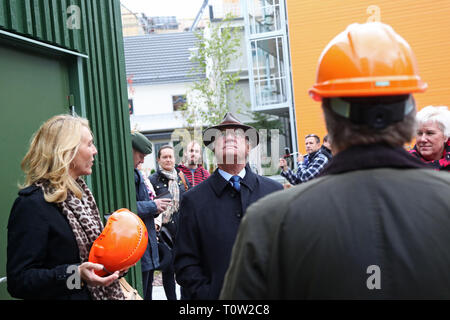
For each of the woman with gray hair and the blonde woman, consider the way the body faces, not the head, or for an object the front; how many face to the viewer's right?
1

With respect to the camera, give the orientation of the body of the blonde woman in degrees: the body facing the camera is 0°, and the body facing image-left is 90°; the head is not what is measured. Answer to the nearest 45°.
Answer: approximately 270°

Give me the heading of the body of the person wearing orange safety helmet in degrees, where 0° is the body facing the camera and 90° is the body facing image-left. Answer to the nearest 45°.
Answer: approximately 180°

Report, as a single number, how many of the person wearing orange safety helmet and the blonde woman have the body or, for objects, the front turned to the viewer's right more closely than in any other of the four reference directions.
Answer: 1

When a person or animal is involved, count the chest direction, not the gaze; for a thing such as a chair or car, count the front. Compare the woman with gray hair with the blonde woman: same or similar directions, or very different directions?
very different directions

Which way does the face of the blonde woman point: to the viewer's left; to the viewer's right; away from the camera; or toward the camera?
to the viewer's right

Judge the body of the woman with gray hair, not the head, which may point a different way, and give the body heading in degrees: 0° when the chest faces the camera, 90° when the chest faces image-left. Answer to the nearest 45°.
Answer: approximately 45°
